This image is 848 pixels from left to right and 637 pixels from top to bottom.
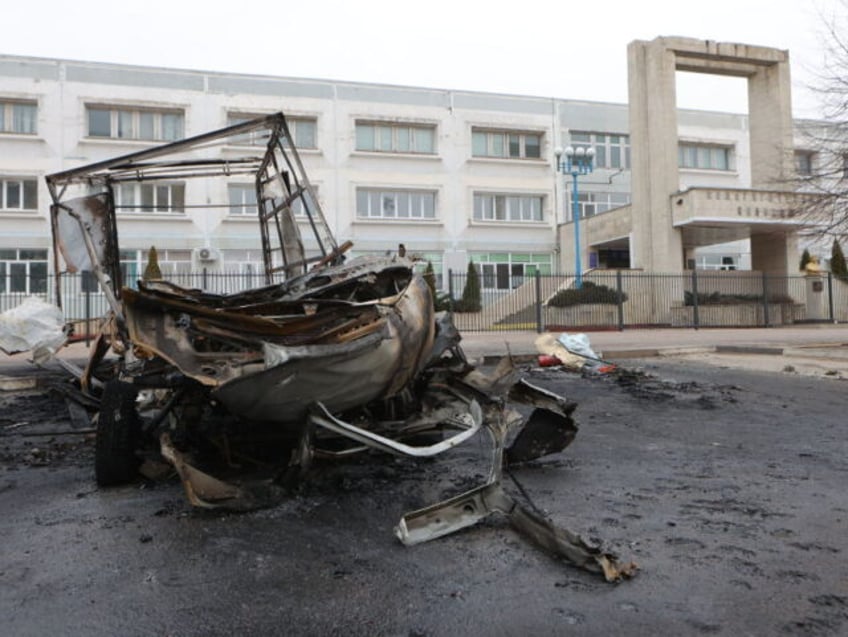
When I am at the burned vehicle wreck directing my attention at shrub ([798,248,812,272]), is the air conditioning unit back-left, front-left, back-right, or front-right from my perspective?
front-left

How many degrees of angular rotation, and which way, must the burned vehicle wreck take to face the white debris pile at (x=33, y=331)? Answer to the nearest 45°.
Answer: approximately 135° to its right

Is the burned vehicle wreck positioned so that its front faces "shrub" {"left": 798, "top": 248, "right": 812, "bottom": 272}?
no

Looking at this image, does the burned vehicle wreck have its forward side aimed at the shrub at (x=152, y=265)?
no

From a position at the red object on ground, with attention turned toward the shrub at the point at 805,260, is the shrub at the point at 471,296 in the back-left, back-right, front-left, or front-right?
front-left
